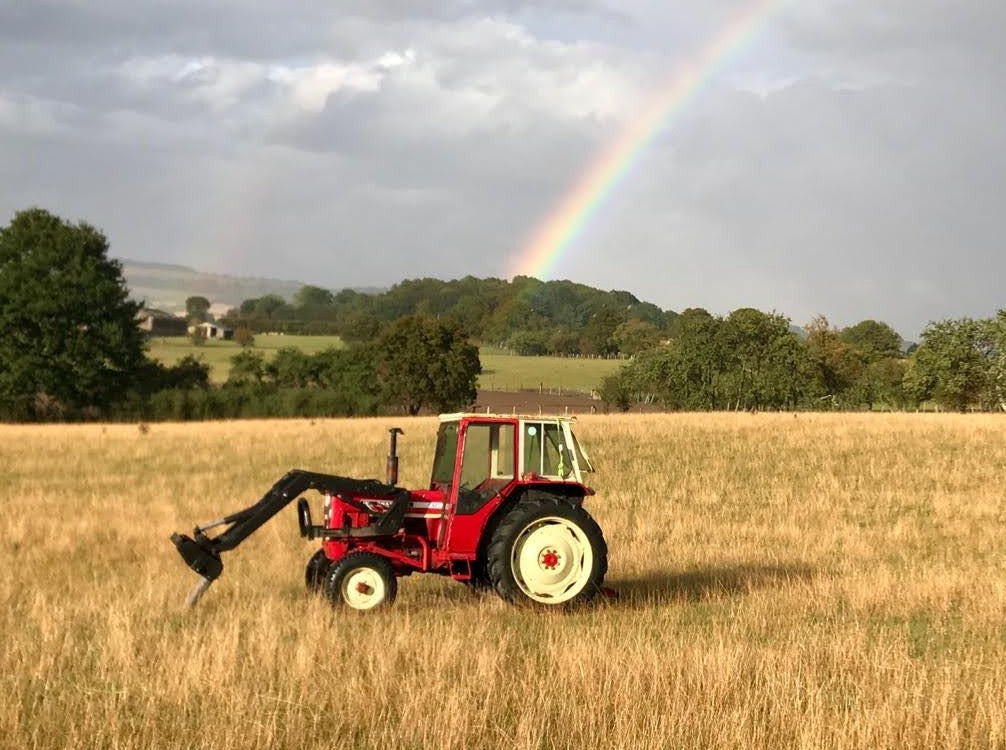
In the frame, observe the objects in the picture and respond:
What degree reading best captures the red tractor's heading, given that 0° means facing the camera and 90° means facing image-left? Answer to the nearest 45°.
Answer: approximately 90°
